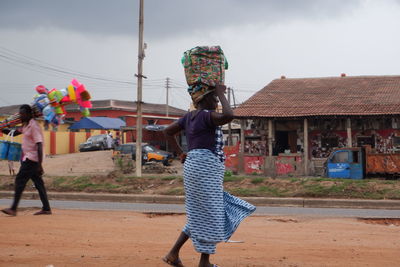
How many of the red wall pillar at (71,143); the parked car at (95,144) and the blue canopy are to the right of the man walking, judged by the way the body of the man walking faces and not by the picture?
3

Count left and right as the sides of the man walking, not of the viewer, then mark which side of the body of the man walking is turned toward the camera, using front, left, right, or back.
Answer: left

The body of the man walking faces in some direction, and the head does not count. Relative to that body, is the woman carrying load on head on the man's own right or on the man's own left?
on the man's own left

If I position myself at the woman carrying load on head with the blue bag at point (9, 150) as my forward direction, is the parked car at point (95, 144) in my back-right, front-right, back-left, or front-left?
front-right

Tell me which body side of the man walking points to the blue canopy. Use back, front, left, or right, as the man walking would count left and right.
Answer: right

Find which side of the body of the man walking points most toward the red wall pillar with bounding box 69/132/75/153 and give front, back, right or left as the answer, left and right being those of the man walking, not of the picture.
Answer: right

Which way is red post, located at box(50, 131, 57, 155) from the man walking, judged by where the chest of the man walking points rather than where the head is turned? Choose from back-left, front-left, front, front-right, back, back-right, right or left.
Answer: right
